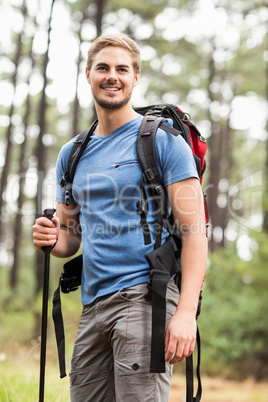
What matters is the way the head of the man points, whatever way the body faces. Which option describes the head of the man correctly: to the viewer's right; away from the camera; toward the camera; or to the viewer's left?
toward the camera

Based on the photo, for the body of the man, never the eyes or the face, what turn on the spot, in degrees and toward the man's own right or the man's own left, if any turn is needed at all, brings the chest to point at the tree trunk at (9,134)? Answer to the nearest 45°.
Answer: approximately 135° to the man's own right
